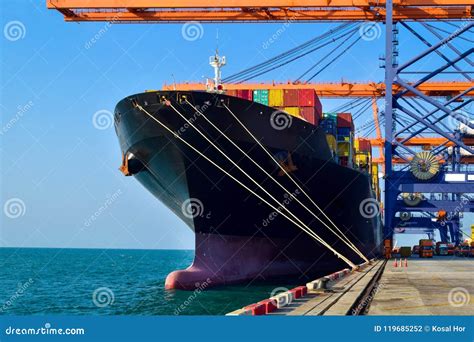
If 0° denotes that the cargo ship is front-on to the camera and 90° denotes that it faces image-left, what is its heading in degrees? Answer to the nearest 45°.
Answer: approximately 45°
